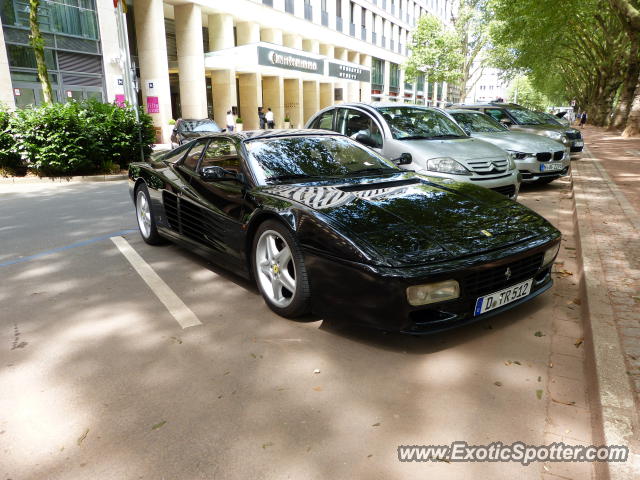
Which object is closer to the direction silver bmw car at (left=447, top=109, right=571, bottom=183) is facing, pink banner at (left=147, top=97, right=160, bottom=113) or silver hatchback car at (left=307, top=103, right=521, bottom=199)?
the silver hatchback car

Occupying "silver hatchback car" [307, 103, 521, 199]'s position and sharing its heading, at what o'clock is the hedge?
The hedge is roughly at 5 o'clock from the silver hatchback car.

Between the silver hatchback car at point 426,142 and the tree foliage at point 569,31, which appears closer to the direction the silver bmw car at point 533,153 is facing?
the silver hatchback car

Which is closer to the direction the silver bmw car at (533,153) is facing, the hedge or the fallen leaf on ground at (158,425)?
the fallen leaf on ground

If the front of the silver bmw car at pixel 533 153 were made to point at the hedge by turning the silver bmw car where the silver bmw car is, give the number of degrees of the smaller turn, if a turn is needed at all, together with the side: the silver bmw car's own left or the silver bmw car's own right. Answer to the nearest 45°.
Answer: approximately 135° to the silver bmw car's own right

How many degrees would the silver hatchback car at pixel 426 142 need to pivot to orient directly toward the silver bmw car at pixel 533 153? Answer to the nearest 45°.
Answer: approximately 90° to its left

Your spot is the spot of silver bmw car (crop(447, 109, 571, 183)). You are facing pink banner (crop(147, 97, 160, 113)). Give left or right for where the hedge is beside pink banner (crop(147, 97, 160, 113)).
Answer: left

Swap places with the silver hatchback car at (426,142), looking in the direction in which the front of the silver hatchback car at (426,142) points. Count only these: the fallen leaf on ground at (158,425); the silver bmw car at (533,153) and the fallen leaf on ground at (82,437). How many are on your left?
1

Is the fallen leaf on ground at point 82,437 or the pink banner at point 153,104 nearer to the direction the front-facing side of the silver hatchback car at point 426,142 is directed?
the fallen leaf on ground

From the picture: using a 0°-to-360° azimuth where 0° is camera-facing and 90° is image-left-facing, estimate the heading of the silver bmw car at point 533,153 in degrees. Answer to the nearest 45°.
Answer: approximately 315°
